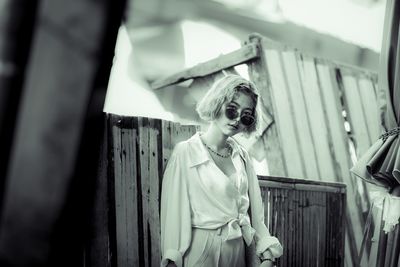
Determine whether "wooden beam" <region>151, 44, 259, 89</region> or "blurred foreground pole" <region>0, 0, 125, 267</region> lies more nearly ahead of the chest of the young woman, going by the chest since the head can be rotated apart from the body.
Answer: the blurred foreground pole

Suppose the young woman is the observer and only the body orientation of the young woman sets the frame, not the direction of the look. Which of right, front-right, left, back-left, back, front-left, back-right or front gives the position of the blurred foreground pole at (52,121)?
front-right

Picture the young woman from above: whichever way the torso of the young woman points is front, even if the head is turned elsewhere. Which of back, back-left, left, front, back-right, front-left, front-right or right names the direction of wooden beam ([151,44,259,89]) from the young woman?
back-left

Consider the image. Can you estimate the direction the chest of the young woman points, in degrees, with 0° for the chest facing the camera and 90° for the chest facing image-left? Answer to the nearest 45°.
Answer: approximately 315°
